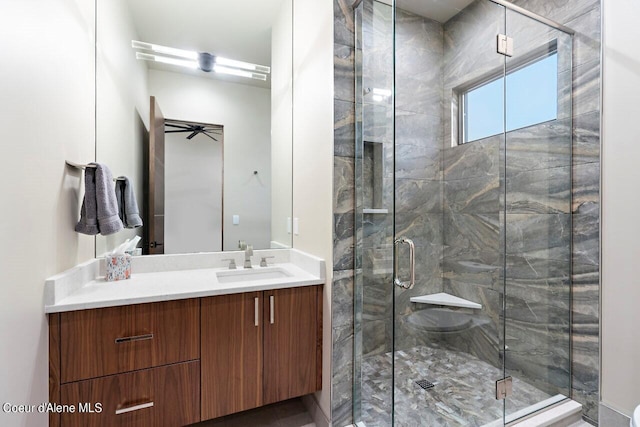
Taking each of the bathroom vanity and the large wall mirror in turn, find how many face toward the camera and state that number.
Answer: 2

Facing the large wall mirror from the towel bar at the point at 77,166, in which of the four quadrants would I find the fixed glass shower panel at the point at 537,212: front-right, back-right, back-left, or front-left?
front-right

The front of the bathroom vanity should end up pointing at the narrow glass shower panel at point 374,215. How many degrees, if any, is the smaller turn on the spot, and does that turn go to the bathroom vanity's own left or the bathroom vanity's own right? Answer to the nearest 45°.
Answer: approximately 90° to the bathroom vanity's own left

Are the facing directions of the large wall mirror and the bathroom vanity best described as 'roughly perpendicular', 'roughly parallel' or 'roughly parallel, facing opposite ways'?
roughly parallel

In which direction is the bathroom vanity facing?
toward the camera

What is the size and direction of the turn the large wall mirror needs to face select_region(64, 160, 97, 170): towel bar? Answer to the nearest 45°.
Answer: approximately 45° to its right

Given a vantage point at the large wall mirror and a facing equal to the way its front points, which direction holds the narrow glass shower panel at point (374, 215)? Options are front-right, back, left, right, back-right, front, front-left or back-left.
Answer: front-left

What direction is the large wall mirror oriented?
toward the camera

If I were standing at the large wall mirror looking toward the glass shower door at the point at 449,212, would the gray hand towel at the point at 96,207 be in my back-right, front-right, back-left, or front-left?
back-right
